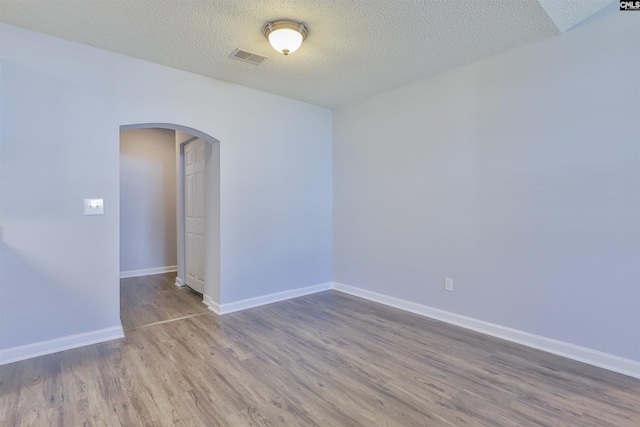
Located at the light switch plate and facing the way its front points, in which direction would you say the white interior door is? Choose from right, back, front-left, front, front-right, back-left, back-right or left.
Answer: back-left

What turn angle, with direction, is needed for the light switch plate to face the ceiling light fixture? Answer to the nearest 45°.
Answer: approximately 45° to its left

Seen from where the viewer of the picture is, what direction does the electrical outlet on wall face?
facing the viewer and to the left of the viewer

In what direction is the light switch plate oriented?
toward the camera

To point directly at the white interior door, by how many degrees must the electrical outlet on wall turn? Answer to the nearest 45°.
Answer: approximately 45° to its right

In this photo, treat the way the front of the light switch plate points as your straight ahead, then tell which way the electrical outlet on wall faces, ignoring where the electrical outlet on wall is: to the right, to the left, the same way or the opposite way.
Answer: to the right

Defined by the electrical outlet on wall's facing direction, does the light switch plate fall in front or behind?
in front

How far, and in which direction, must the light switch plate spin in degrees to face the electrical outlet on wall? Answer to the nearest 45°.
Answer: approximately 45° to its left

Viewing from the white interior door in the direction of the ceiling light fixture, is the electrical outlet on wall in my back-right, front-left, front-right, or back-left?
front-left

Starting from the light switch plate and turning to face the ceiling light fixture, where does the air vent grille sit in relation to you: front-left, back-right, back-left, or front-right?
front-left
